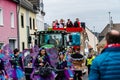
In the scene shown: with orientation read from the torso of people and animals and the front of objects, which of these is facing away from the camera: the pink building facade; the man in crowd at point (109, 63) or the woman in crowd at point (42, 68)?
the man in crowd

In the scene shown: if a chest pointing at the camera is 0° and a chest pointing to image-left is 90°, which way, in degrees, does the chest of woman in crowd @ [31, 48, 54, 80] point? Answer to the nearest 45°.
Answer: approximately 0°

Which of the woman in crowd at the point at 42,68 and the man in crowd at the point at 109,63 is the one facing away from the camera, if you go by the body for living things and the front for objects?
the man in crowd

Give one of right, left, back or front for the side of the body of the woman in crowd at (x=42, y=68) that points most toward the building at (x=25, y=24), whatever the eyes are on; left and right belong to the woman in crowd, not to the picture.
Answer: back

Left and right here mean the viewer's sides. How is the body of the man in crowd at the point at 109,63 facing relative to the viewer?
facing away from the viewer

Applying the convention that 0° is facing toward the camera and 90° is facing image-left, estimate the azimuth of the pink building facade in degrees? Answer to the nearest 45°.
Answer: approximately 315°

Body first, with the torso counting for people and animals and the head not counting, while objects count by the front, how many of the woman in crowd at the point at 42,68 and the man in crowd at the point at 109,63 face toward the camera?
1

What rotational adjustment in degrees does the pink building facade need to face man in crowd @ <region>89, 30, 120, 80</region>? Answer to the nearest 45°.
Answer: approximately 45° to its right

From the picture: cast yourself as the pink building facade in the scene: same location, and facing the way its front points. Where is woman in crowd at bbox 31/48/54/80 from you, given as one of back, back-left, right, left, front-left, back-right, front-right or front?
front-right

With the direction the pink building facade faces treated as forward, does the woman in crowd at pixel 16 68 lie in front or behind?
in front

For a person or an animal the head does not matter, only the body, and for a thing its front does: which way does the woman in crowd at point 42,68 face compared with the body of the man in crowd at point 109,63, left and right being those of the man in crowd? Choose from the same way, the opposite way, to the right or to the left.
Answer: the opposite way

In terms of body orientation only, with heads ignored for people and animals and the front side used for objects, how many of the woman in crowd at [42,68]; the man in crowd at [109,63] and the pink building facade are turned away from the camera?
1

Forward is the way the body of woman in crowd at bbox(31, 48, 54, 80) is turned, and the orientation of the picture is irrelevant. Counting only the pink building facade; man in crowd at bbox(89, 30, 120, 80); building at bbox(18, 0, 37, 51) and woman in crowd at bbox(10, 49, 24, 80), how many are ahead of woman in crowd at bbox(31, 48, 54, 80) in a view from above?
1
